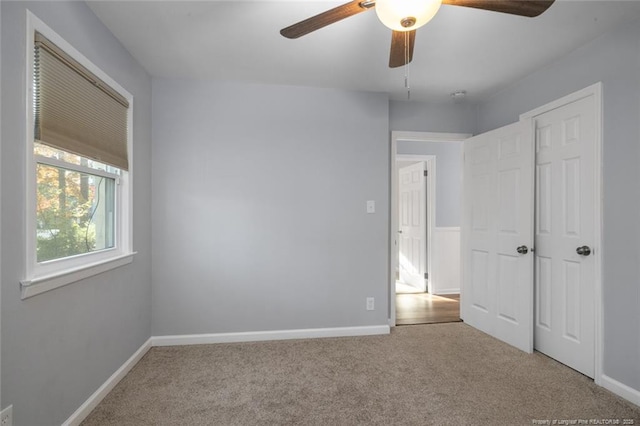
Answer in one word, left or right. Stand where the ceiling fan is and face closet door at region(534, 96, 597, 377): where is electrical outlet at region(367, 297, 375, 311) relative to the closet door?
left

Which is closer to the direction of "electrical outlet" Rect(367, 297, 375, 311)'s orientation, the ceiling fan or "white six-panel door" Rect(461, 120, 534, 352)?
the ceiling fan

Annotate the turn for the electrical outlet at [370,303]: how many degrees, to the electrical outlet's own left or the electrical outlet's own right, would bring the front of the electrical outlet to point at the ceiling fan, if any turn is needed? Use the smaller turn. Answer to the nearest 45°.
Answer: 0° — it already faces it

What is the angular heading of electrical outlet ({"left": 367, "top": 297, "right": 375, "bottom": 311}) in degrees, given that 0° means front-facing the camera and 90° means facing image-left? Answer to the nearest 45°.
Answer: approximately 0°

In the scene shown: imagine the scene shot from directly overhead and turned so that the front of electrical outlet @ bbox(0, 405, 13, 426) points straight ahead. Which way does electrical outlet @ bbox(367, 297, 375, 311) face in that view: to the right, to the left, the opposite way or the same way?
to the right

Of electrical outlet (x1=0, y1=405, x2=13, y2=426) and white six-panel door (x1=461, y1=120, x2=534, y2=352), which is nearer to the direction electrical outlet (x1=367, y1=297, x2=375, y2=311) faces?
the electrical outlet

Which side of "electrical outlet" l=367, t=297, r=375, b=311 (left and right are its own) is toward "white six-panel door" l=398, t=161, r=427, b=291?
back

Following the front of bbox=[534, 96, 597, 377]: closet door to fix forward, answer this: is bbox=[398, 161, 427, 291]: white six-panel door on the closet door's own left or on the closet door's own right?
on the closet door's own right

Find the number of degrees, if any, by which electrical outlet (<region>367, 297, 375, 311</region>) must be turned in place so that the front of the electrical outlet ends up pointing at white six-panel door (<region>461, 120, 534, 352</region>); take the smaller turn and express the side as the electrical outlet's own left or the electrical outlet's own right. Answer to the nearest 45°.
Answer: approximately 90° to the electrical outlet's own left

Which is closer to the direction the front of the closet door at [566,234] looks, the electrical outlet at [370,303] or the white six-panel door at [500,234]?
the electrical outlet

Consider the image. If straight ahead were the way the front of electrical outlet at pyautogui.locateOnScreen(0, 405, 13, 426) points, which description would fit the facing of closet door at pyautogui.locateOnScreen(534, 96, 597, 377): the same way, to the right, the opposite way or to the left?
the opposite way

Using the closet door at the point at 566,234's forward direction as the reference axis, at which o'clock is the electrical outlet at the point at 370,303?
The electrical outlet is roughly at 1 o'clock from the closet door.
